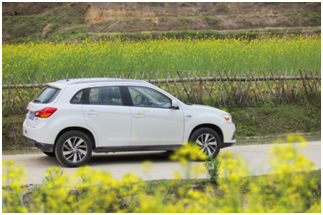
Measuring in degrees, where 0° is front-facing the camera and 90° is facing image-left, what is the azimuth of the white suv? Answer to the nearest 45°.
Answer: approximately 270°
